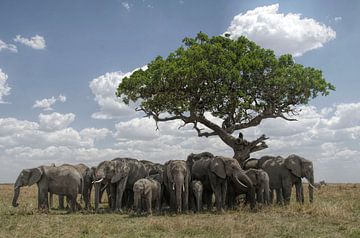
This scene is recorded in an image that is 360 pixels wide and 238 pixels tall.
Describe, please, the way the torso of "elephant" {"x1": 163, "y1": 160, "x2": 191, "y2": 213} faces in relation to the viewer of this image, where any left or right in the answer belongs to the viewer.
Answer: facing the viewer

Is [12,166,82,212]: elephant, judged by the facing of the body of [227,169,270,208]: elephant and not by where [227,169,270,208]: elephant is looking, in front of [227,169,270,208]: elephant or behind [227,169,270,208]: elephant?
in front

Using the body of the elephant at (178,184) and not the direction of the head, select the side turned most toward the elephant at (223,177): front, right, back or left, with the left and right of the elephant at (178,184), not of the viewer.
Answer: left

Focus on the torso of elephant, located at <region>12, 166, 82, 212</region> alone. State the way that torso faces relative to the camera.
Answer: to the viewer's left

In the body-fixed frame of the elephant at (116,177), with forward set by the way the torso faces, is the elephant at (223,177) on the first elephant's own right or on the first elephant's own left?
on the first elephant's own left

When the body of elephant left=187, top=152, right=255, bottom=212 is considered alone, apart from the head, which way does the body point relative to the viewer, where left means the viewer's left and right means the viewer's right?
facing the viewer and to the right of the viewer

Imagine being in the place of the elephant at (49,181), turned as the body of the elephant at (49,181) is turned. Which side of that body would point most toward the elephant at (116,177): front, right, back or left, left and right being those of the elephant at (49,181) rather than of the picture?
back

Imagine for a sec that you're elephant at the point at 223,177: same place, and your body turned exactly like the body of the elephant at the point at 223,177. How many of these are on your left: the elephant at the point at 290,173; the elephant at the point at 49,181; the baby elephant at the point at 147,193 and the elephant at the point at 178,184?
1

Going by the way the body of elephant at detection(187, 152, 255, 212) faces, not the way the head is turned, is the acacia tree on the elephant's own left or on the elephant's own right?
on the elephant's own left

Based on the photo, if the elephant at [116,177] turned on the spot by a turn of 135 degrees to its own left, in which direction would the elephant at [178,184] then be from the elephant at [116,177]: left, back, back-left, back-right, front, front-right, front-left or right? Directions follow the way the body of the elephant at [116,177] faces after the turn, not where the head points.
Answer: front-right

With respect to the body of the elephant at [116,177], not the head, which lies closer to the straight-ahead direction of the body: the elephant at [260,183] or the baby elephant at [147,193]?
the baby elephant
